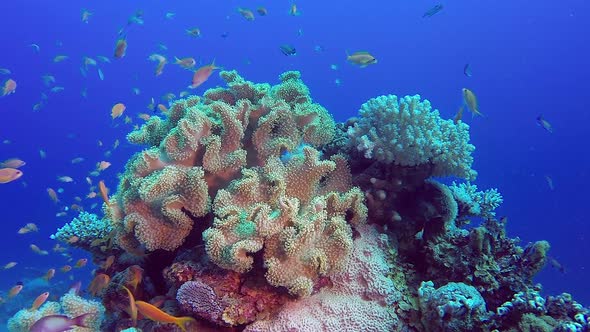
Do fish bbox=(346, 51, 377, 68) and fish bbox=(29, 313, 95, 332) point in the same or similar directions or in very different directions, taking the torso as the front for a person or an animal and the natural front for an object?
very different directions

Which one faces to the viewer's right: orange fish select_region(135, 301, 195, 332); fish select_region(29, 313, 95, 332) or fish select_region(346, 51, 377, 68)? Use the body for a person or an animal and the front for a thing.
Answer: fish select_region(346, 51, 377, 68)

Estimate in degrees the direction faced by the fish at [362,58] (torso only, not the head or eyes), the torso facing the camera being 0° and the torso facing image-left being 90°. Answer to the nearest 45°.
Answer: approximately 270°

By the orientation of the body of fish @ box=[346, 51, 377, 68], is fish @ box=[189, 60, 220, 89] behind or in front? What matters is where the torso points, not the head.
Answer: behind

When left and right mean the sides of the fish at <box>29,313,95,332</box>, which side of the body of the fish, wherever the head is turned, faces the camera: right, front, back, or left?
left

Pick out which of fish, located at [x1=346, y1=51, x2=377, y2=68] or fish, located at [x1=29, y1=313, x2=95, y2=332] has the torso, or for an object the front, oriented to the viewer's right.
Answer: fish, located at [x1=346, y1=51, x2=377, y2=68]

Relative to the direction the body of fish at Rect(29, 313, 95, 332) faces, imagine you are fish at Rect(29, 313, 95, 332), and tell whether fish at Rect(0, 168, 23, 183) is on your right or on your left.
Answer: on your right
